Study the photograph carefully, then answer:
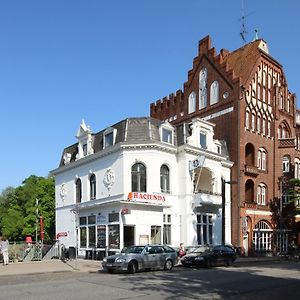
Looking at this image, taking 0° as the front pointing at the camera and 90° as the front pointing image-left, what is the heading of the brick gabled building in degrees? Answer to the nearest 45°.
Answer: approximately 315°

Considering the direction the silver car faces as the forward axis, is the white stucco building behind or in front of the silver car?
behind

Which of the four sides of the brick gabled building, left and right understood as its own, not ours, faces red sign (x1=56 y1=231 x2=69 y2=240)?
right
